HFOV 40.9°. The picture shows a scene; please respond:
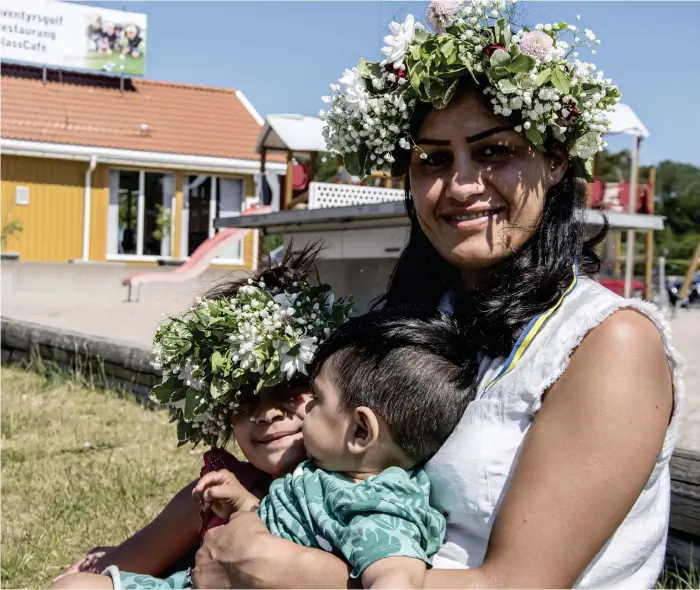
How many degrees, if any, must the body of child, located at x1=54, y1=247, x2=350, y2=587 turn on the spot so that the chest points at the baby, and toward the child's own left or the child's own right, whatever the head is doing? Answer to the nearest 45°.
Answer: approximately 45° to the child's own left

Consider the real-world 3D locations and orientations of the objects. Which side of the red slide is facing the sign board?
right

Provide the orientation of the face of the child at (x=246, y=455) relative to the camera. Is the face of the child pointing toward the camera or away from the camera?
toward the camera

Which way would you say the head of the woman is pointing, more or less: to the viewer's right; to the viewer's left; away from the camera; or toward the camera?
toward the camera

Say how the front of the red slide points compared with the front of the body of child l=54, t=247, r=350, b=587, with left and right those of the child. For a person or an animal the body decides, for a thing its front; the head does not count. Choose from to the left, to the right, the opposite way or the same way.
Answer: to the right

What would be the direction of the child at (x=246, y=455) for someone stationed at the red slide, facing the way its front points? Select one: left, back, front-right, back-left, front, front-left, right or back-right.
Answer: left

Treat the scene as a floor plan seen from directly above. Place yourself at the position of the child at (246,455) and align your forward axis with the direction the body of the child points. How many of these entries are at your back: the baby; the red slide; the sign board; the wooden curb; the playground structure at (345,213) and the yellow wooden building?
5

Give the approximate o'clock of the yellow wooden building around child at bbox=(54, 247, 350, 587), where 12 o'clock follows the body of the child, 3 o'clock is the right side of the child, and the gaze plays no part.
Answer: The yellow wooden building is roughly at 6 o'clock from the child.

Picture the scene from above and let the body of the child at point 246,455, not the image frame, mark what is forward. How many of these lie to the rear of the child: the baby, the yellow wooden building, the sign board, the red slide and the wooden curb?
4

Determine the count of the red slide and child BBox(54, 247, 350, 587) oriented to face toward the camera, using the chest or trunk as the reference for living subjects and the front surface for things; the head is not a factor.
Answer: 1

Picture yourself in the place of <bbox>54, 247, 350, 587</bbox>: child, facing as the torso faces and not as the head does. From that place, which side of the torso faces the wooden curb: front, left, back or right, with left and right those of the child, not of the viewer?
back

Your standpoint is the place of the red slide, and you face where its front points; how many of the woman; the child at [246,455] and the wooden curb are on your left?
3

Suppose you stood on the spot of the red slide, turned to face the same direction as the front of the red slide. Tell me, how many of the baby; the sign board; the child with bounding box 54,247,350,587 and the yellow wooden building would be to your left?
2

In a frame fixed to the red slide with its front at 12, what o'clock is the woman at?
The woman is roughly at 9 o'clock from the red slide.

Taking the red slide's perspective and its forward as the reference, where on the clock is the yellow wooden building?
The yellow wooden building is roughly at 2 o'clock from the red slide.

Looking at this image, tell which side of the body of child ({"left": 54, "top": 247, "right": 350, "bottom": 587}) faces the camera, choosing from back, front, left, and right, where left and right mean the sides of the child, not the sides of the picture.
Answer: front

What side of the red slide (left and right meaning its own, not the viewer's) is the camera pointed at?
left

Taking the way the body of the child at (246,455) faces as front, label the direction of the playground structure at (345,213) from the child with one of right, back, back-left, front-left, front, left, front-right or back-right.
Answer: back

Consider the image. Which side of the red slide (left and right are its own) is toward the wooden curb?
left
